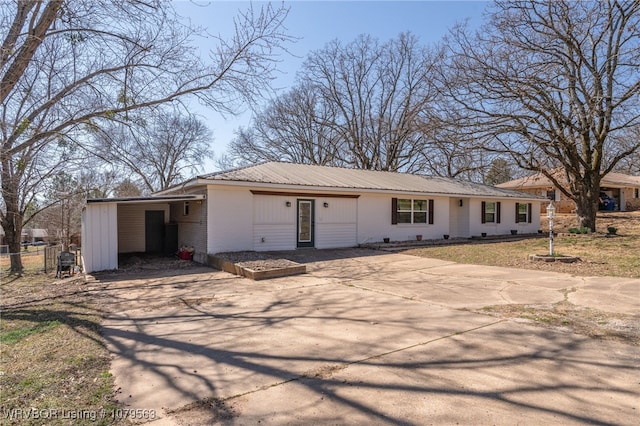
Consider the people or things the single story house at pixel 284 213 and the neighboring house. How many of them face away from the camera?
0

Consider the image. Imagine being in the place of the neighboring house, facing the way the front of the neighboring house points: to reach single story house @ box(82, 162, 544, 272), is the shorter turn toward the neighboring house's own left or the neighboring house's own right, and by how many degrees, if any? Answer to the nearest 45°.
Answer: approximately 45° to the neighboring house's own right

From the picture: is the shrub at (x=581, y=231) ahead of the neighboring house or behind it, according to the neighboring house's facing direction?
ahead

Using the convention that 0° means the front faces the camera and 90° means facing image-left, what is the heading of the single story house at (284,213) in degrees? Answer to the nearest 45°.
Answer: approximately 315°

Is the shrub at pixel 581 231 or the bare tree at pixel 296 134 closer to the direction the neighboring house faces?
the shrub

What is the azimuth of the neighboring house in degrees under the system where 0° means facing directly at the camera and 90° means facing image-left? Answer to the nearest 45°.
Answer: approximately 0°

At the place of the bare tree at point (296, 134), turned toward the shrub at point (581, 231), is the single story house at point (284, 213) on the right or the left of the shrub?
right

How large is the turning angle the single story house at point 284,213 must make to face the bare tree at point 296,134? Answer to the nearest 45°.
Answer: approximately 135° to its left

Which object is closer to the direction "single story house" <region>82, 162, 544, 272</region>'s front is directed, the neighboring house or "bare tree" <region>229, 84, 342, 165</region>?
the neighboring house

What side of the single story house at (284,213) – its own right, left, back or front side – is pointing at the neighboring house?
left
